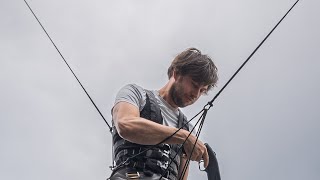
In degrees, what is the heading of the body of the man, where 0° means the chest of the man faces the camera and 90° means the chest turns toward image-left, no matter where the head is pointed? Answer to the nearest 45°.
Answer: approximately 315°
